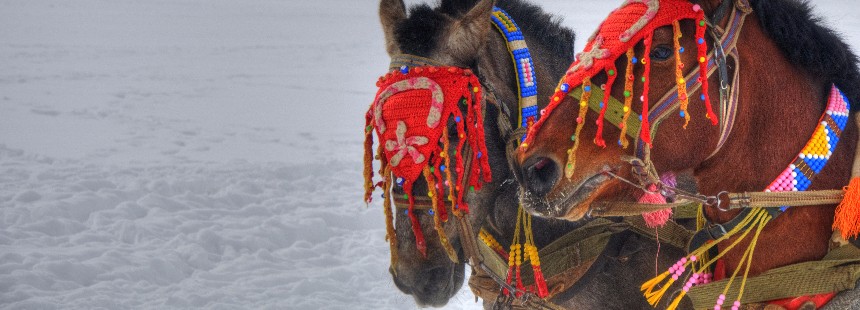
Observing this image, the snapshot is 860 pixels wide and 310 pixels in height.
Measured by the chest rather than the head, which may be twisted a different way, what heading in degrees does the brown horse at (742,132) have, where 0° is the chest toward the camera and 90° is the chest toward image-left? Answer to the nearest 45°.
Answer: approximately 90°

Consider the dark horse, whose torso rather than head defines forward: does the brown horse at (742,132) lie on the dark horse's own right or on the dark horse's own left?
on the dark horse's own left

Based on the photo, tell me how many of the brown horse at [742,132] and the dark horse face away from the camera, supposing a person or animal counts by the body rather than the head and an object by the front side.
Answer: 0
